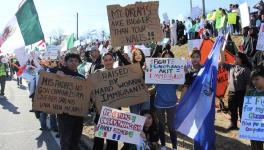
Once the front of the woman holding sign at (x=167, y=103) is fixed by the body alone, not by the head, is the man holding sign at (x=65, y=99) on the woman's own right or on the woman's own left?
on the woman's own right

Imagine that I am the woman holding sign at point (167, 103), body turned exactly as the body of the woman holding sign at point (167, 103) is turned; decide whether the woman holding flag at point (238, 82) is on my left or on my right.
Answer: on my left

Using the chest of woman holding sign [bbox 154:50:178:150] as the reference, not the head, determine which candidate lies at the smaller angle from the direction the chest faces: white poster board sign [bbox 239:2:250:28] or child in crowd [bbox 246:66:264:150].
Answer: the child in crowd

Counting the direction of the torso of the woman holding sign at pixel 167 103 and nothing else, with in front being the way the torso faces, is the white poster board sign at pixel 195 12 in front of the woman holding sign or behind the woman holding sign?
behind

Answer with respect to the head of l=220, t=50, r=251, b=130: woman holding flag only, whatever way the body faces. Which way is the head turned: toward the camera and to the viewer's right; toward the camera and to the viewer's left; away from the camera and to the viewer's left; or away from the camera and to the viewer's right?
toward the camera and to the viewer's left

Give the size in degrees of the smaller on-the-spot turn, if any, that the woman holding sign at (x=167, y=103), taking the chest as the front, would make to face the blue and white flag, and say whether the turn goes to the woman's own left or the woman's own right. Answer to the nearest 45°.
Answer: approximately 45° to the woman's own left

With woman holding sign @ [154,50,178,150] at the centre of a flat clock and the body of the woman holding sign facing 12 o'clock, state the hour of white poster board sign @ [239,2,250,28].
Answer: The white poster board sign is roughly at 7 o'clock from the woman holding sign.

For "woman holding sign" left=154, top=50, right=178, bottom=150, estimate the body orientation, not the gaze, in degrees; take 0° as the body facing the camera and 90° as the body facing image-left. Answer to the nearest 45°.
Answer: approximately 0°

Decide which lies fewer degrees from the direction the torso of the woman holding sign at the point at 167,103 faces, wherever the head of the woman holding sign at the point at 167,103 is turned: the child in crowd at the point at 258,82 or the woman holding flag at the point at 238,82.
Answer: the child in crowd
